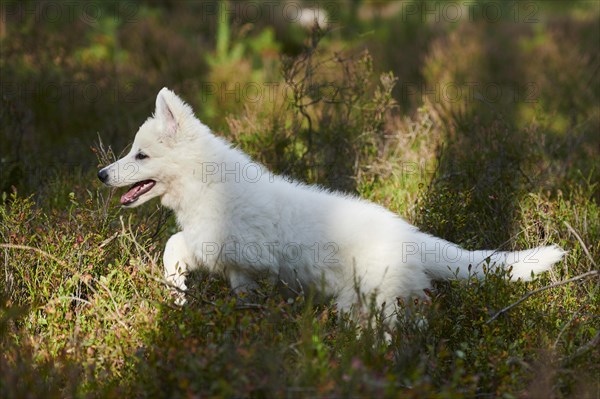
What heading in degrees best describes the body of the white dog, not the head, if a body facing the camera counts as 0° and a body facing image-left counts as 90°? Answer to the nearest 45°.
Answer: approximately 90°
